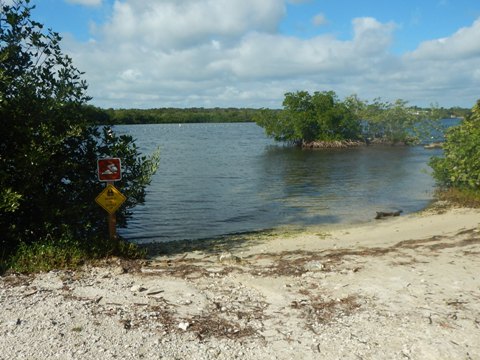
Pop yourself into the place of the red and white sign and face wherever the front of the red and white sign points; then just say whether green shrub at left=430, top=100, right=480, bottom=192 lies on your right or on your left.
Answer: on your left

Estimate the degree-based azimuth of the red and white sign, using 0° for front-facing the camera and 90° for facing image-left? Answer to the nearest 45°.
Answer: approximately 0°
